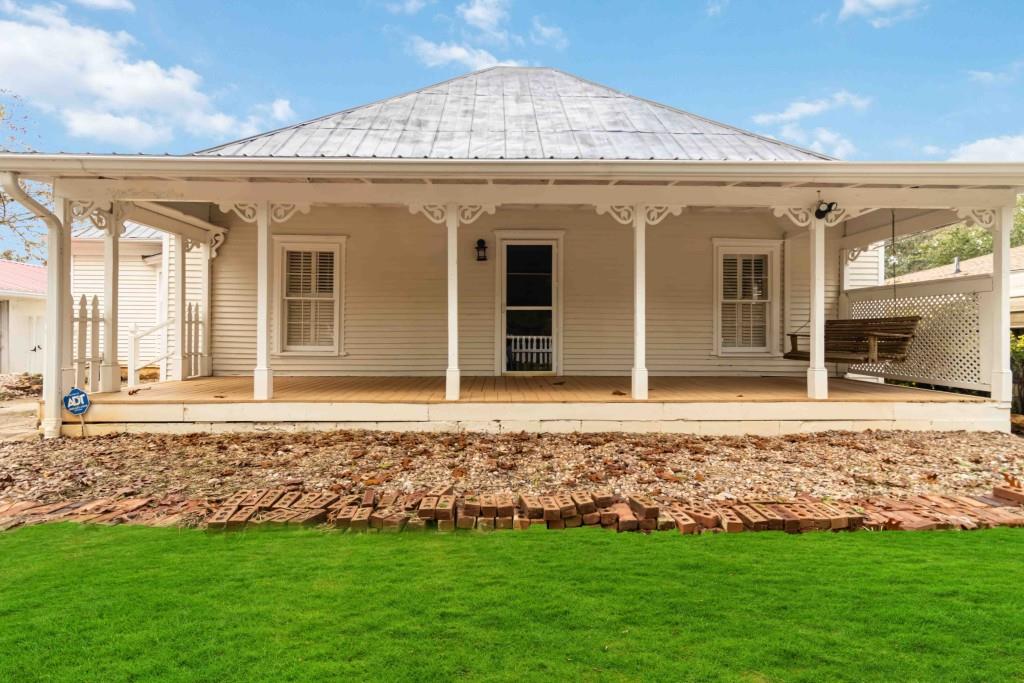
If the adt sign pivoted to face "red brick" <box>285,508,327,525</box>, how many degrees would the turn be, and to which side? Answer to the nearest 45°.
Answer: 0° — it already faces it

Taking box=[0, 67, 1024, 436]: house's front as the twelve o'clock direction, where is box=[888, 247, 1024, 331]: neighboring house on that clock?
The neighboring house is roughly at 8 o'clock from the house.

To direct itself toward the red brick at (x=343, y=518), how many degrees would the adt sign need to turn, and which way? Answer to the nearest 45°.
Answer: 0° — it already faces it

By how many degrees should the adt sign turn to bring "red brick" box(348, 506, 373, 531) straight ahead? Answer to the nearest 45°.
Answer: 0° — it already faces it

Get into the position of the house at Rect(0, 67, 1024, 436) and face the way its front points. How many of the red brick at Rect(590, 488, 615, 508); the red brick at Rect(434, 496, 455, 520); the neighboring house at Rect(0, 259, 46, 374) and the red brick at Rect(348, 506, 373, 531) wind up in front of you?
3

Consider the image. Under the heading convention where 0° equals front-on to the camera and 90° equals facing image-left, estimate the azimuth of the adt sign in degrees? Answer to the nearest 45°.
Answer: approximately 0°

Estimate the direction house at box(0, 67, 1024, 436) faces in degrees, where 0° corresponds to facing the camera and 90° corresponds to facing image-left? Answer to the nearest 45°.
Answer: approximately 0°

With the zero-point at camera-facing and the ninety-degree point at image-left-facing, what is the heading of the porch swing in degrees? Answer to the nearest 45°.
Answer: approximately 45°
